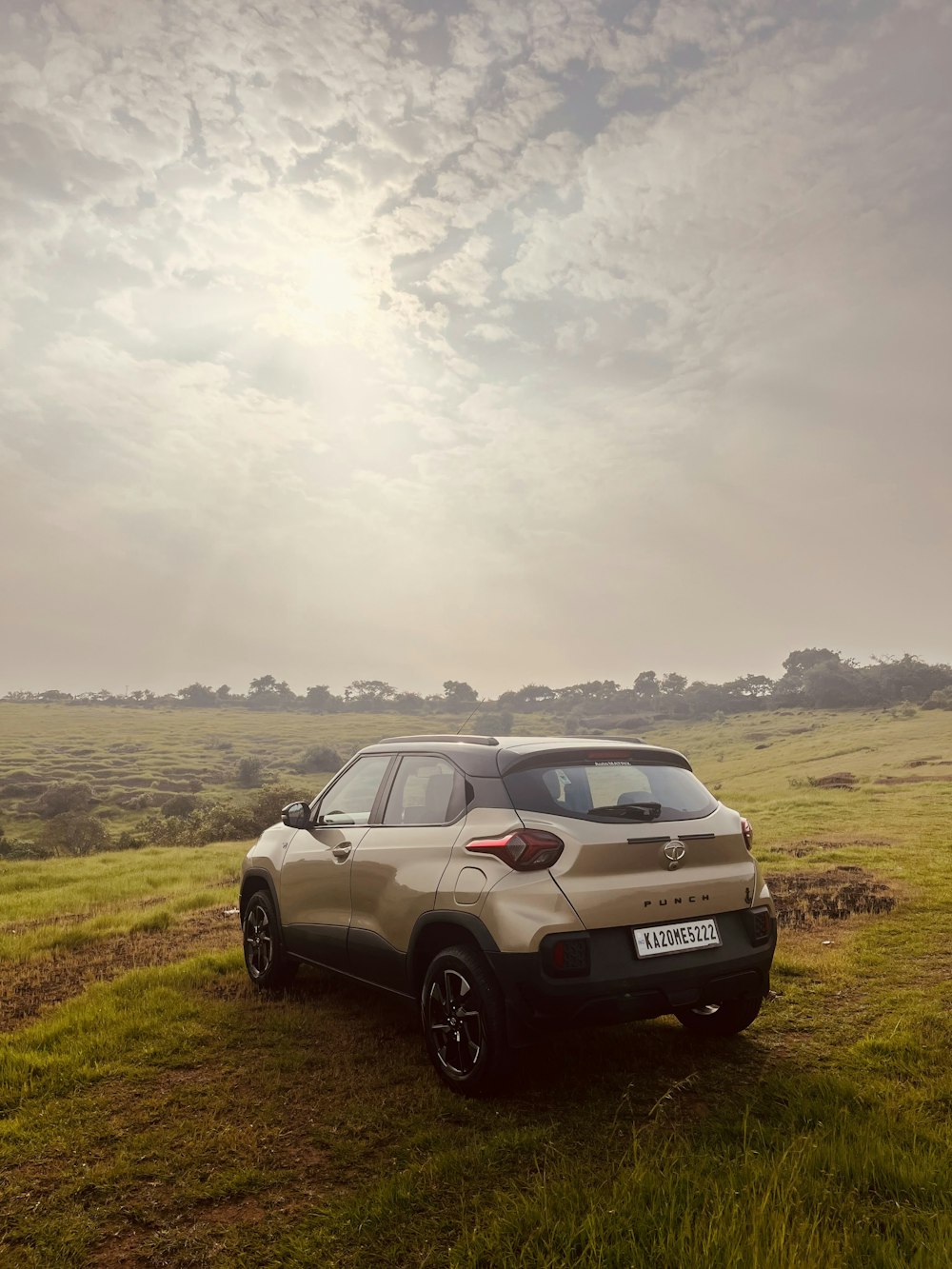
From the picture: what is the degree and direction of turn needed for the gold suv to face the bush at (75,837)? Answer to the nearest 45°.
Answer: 0° — it already faces it

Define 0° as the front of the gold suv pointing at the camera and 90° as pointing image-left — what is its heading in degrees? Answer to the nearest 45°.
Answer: approximately 135°

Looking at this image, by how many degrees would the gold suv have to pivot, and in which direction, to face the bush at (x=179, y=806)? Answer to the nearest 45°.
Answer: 0° — it already faces it
